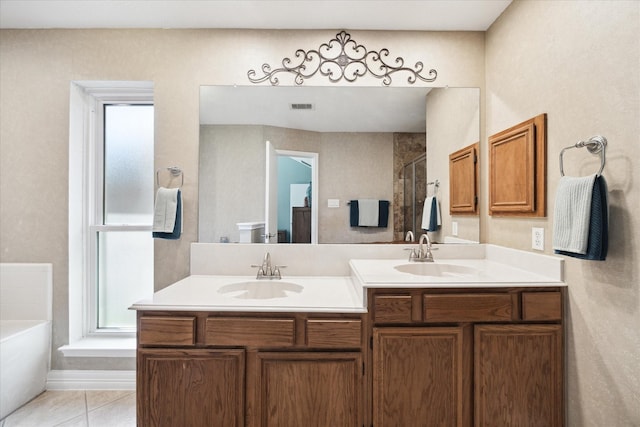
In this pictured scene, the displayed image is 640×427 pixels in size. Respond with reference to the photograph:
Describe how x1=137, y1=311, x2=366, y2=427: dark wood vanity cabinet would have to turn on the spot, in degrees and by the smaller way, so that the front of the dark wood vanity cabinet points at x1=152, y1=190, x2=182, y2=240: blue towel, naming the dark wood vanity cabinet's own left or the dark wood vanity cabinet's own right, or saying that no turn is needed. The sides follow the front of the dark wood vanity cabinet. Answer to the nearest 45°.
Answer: approximately 135° to the dark wood vanity cabinet's own right

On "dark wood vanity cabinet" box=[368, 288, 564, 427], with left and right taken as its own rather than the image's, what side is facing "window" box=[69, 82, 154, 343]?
right

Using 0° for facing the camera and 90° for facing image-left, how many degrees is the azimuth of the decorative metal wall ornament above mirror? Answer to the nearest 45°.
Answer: approximately 0°

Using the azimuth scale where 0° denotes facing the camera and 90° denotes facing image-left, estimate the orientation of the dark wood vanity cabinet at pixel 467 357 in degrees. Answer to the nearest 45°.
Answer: approximately 0°

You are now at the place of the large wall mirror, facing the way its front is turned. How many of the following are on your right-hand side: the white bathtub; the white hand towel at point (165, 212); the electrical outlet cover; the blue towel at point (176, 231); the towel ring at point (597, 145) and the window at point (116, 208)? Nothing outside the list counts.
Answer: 4
